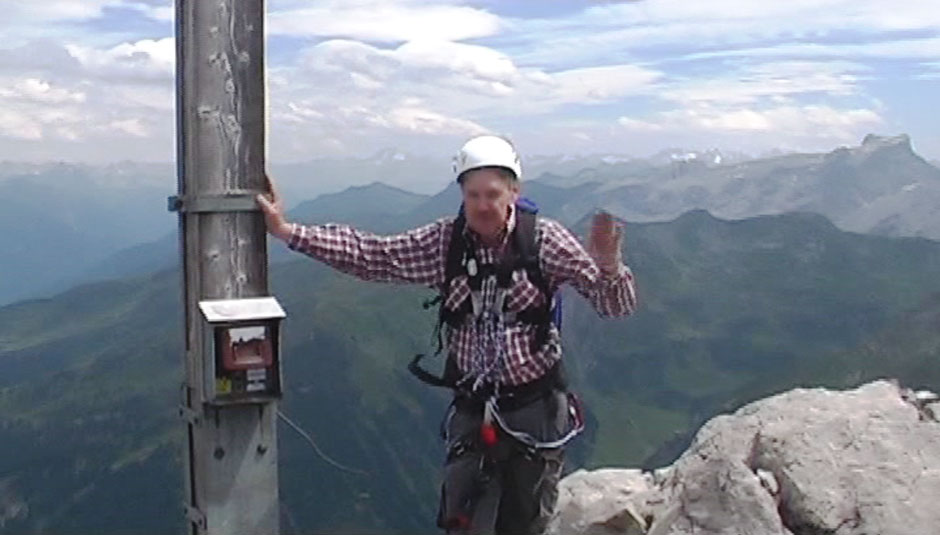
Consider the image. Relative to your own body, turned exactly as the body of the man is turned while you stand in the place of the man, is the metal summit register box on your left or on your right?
on your right

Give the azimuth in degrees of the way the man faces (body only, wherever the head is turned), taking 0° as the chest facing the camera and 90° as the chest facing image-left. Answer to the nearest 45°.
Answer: approximately 0°

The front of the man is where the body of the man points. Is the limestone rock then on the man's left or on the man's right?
on the man's left

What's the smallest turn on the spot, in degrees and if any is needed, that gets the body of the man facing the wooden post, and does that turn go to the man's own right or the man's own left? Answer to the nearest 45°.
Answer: approximately 90° to the man's own right
